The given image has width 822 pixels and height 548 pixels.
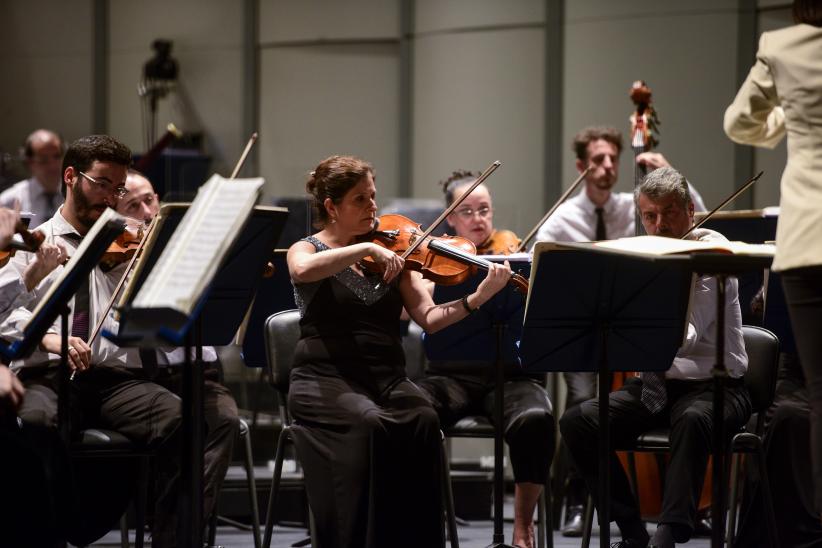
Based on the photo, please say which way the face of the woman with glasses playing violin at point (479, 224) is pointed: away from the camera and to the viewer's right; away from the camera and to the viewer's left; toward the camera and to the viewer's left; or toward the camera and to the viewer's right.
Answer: toward the camera and to the viewer's right

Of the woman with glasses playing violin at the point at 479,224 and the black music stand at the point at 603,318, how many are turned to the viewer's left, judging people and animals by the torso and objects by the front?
0

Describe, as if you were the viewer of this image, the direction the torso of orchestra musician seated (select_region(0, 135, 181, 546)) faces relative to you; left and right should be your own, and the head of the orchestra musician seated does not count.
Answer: facing the viewer and to the right of the viewer

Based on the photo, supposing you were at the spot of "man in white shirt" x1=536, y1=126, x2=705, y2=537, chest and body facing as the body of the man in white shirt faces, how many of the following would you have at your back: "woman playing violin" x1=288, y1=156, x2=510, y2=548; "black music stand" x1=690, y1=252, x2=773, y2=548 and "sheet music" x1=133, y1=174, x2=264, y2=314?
0

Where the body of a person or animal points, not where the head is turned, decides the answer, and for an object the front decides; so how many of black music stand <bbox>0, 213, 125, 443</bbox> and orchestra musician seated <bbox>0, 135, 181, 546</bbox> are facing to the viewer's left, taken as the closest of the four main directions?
1

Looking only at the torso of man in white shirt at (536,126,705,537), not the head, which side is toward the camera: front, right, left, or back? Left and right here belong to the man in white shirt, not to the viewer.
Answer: front

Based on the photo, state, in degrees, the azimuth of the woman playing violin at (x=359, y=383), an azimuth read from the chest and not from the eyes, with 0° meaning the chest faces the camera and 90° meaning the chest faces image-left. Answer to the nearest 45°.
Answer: approximately 315°

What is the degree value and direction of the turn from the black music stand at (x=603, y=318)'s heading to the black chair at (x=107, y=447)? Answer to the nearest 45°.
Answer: approximately 90° to its left

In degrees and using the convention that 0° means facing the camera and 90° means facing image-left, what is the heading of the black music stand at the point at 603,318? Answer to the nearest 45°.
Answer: approximately 180°

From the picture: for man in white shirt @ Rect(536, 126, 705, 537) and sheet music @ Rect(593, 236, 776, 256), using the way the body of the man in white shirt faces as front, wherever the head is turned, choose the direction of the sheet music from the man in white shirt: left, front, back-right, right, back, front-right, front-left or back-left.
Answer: front

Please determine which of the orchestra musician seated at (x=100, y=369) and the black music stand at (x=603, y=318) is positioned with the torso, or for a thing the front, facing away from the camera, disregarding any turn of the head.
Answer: the black music stand
